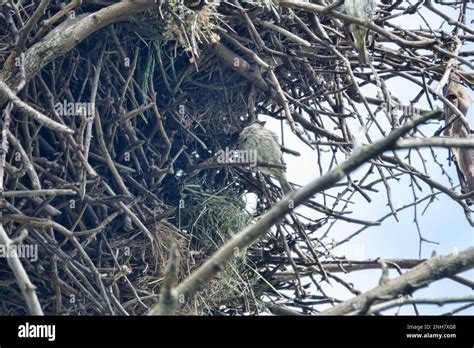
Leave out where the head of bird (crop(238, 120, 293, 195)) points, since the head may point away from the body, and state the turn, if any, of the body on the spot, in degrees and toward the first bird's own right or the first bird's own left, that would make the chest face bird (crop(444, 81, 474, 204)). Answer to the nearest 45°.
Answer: approximately 180°

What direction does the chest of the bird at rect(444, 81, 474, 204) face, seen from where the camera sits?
to the viewer's left

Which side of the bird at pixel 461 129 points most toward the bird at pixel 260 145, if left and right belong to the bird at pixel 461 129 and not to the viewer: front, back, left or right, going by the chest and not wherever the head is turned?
front

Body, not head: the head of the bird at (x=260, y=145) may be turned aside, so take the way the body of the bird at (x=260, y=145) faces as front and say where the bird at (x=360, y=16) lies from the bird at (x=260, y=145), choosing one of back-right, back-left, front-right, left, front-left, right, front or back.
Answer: back-left

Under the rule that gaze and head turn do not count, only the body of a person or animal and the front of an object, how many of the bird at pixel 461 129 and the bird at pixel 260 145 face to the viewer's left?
2

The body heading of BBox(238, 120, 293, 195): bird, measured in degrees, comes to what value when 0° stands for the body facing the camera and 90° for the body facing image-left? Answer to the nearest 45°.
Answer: approximately 90°
